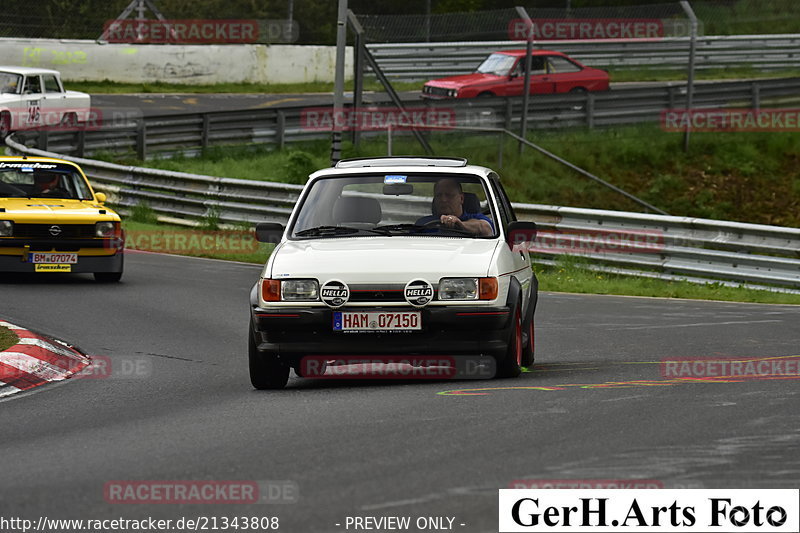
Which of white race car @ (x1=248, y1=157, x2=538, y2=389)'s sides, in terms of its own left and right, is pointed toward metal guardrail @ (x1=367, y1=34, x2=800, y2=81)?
back

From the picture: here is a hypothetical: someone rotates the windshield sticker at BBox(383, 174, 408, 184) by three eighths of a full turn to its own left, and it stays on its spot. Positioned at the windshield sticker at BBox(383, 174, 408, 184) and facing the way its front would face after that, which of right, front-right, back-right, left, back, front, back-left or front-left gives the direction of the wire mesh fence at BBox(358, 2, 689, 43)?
front-left

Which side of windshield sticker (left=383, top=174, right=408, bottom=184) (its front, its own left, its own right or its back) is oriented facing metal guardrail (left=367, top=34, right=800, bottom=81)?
back

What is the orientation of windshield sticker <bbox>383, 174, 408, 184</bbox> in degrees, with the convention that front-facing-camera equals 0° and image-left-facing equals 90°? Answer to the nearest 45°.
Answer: approximately 0°
